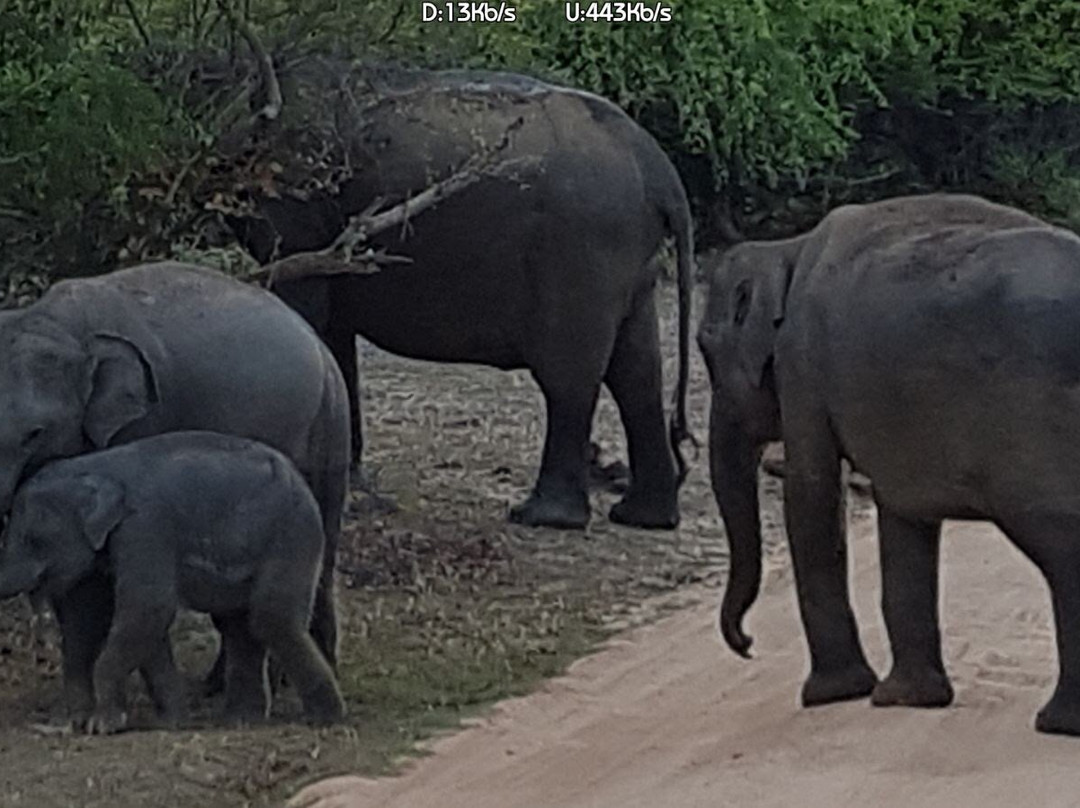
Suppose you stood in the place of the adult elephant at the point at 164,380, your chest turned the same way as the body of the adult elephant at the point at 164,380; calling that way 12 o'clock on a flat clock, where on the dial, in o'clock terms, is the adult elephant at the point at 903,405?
the adult elephant at the point at 903,405 is roughly at 7 o'clock from the adult elephant at the point at 164,380.

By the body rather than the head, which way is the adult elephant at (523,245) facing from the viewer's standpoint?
to the viewer's left

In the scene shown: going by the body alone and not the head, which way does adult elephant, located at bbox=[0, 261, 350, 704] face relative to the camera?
to the viewer's left

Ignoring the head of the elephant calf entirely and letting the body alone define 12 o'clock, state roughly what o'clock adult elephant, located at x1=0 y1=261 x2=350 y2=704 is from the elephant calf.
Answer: The adult elephant is roughly at 3 o'clock from the elephant calf.

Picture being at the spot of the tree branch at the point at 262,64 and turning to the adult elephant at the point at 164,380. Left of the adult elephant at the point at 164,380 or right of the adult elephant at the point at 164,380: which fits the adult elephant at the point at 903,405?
left

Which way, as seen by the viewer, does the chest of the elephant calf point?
to the viewer's left

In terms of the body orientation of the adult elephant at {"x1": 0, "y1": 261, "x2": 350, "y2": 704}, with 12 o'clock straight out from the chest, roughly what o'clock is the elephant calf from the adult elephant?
The elephant calf is roughly at 9 o'clock from the adult elephant.

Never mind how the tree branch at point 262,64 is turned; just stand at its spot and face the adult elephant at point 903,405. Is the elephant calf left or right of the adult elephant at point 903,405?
right

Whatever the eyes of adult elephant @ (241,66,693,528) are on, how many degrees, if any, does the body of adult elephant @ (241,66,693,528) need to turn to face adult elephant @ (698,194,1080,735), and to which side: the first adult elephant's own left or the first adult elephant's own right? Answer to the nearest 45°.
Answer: approximately 90° to the first adult elephant's own left
